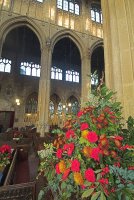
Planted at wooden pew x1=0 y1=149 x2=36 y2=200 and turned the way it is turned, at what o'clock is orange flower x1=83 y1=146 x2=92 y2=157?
The orange flower is roughly at 2 o'clock from the wooden pew.

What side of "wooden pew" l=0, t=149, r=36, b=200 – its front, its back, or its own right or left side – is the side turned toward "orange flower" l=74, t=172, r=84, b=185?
right

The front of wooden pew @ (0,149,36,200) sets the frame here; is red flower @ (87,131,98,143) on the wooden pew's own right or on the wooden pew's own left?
on the wooden pew's own right

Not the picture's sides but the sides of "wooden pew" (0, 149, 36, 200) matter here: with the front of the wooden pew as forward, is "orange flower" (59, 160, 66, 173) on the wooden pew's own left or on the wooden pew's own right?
on the wooden pew's own right

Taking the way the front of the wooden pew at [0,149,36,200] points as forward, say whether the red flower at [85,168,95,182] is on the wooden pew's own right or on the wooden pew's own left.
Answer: on the wooden pew's own right

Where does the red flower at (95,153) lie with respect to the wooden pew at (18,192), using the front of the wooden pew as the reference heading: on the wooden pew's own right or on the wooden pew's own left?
on the wooden pew's own right
